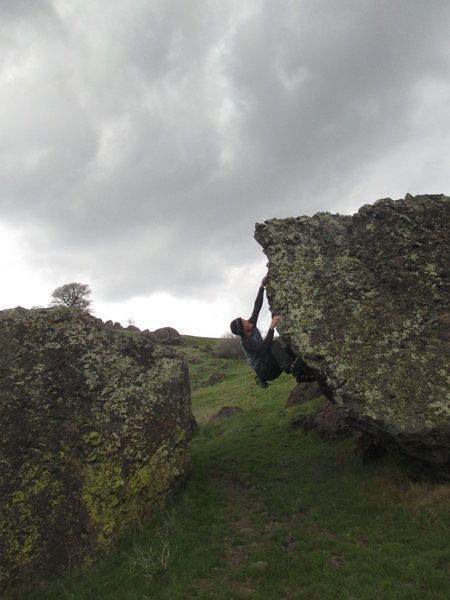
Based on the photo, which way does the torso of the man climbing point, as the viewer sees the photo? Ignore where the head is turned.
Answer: to the viewer's right

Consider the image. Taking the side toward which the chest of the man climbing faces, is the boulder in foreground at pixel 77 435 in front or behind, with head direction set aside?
behind
